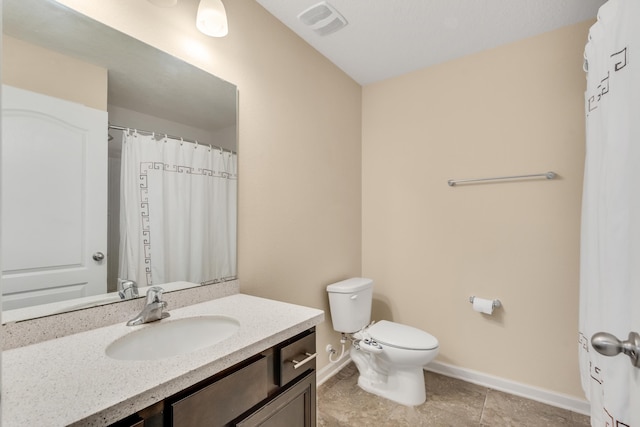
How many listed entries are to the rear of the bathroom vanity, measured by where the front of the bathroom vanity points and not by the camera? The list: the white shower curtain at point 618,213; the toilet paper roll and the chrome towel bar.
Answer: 0

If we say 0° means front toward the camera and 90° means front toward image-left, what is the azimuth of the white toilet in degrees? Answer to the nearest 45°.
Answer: approximately 315°

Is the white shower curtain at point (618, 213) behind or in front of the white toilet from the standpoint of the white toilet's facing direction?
in front

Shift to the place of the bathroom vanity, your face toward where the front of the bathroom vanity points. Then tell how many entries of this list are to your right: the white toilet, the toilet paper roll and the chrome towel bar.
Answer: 0

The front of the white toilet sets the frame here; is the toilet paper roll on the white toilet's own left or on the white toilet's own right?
on the white toilet's own left

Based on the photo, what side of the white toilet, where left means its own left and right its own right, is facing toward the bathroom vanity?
right

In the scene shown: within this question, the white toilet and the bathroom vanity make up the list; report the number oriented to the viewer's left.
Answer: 0

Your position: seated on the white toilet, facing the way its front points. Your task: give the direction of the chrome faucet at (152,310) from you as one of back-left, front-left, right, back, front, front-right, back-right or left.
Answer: right
